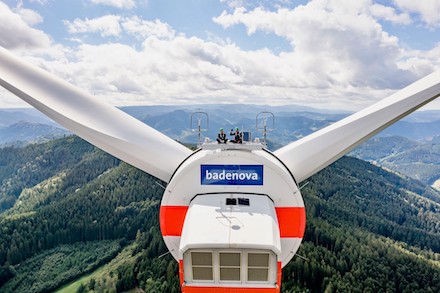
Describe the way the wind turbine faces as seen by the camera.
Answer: facing away from the viewer
